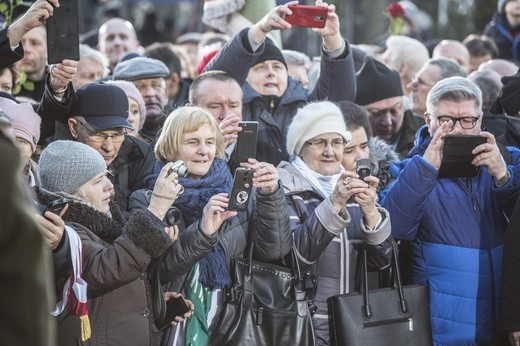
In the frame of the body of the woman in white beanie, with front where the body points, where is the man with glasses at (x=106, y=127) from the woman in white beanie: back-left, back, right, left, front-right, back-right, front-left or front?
back-right

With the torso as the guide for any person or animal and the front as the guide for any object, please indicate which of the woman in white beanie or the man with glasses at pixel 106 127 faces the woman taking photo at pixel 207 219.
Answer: the man with glasses

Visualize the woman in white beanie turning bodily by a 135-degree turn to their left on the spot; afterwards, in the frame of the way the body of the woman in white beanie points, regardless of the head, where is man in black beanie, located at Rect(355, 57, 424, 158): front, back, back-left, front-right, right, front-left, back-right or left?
front

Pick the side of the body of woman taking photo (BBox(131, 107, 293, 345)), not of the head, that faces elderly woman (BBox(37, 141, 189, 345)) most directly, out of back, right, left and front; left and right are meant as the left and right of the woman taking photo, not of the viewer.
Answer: right

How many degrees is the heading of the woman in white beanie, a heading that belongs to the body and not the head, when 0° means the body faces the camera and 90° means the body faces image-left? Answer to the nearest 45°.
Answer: approximately 315°

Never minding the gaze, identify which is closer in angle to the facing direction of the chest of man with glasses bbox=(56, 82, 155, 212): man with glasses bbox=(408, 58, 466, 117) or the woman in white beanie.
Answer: the woman in white beanie

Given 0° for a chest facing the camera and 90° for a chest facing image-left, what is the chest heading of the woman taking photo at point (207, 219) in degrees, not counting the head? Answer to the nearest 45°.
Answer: approximately 315°

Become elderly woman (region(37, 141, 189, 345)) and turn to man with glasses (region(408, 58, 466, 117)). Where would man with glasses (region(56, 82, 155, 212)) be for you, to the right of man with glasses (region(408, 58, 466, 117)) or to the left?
left

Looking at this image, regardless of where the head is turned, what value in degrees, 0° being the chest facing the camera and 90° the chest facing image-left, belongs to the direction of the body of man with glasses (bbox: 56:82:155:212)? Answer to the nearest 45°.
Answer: approximately 315°
